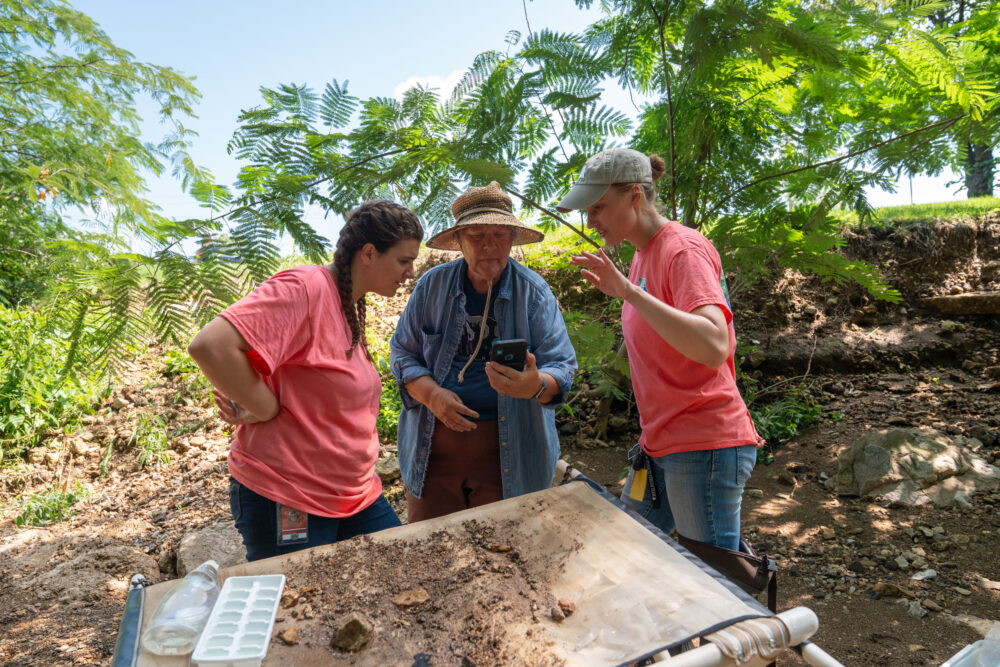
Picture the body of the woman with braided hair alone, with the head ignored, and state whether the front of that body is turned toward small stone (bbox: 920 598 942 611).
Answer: yes

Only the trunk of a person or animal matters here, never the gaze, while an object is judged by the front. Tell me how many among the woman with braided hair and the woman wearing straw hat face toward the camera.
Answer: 1

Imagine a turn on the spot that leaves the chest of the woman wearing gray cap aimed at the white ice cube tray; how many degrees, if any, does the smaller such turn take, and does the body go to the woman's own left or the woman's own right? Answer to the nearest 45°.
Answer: approximately 45° to the woman's own left

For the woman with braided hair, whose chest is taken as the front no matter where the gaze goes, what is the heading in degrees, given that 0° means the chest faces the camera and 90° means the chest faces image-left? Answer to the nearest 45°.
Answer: approximately 270°

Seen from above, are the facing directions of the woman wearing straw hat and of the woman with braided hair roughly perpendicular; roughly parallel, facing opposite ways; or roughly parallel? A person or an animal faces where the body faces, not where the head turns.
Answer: roughly perpendicular

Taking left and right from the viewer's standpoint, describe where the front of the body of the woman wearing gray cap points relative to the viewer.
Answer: facing to the left of the viewer

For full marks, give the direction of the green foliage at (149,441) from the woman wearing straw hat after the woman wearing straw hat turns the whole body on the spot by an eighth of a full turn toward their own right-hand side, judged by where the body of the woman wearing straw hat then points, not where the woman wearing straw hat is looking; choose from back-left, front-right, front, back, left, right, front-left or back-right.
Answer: right

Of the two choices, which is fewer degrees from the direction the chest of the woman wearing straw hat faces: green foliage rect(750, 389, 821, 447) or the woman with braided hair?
the woman with braided hair
